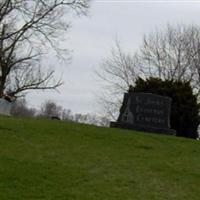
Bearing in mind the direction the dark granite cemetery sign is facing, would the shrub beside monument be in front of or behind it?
behind

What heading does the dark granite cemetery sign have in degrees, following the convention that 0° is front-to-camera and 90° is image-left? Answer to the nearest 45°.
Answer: approximately 0°
